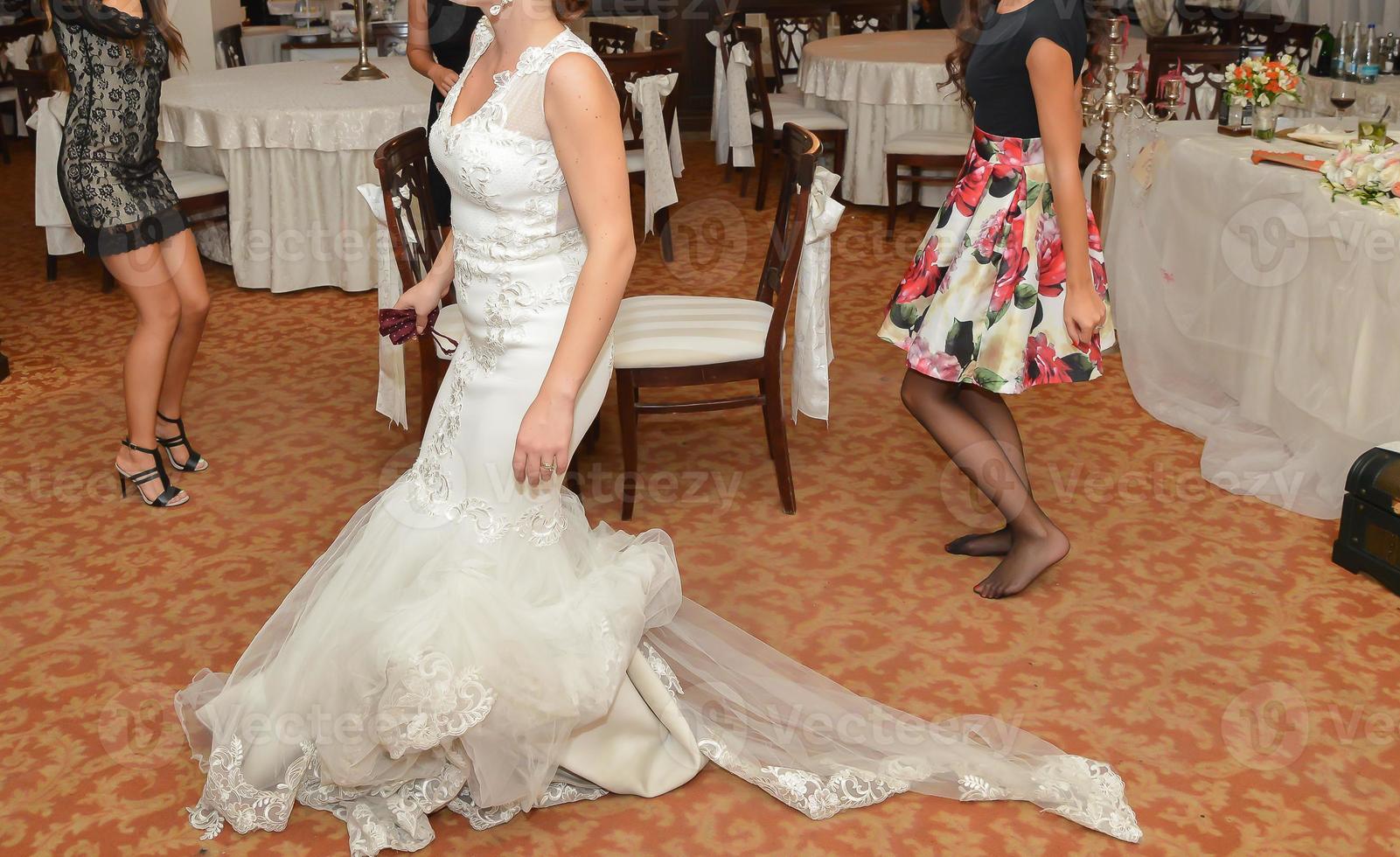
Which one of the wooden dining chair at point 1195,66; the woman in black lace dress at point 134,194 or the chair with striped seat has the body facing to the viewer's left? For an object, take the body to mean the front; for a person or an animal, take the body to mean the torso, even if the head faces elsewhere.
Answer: the chair with striped seat

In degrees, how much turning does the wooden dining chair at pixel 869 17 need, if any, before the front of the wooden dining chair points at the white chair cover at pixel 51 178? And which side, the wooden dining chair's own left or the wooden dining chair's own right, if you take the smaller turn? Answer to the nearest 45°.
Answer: approximately 45° to the wooden dining chair's own right

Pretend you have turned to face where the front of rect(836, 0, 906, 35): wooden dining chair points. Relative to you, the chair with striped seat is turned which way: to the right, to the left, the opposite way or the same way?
to the right

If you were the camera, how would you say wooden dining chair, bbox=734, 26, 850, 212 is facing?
facing away from the viewer and to the right of the viewer

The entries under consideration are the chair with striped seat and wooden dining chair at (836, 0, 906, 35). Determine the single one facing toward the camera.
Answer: the wooden dining chair

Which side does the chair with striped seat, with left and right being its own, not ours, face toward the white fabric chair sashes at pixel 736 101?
right

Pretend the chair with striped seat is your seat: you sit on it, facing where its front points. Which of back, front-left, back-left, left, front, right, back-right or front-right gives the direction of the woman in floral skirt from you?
back-left

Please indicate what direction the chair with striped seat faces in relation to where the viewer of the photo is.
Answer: facing to the left of the viewer

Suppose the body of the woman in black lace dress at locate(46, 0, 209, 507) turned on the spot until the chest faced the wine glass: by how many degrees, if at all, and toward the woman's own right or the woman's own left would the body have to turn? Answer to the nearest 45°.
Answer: approximately 45° to the woman's own left

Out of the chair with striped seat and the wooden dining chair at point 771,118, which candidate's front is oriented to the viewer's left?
the chair with striped seat

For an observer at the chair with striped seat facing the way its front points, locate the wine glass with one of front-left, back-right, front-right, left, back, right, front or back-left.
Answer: back-right

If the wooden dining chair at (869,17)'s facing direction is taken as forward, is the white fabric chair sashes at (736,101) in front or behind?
in front

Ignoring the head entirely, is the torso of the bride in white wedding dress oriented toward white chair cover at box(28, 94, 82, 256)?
no

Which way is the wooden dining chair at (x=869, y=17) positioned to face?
toward the camera

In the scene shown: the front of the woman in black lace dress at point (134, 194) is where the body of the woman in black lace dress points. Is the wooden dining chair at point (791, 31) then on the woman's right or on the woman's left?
on the woman's left

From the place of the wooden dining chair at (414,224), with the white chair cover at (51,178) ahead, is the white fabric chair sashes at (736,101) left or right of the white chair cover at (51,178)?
right

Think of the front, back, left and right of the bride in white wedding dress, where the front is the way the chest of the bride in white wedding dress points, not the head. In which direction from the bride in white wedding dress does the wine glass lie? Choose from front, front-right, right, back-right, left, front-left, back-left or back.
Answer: back

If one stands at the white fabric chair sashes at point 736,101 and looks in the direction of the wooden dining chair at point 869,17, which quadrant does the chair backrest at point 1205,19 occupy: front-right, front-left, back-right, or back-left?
front-right

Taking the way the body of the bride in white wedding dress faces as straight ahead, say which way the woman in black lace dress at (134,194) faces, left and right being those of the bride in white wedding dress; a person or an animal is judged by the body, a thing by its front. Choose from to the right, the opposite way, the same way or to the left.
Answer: to the left

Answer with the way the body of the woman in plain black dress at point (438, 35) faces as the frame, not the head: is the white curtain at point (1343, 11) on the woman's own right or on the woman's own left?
on the woman's own left
